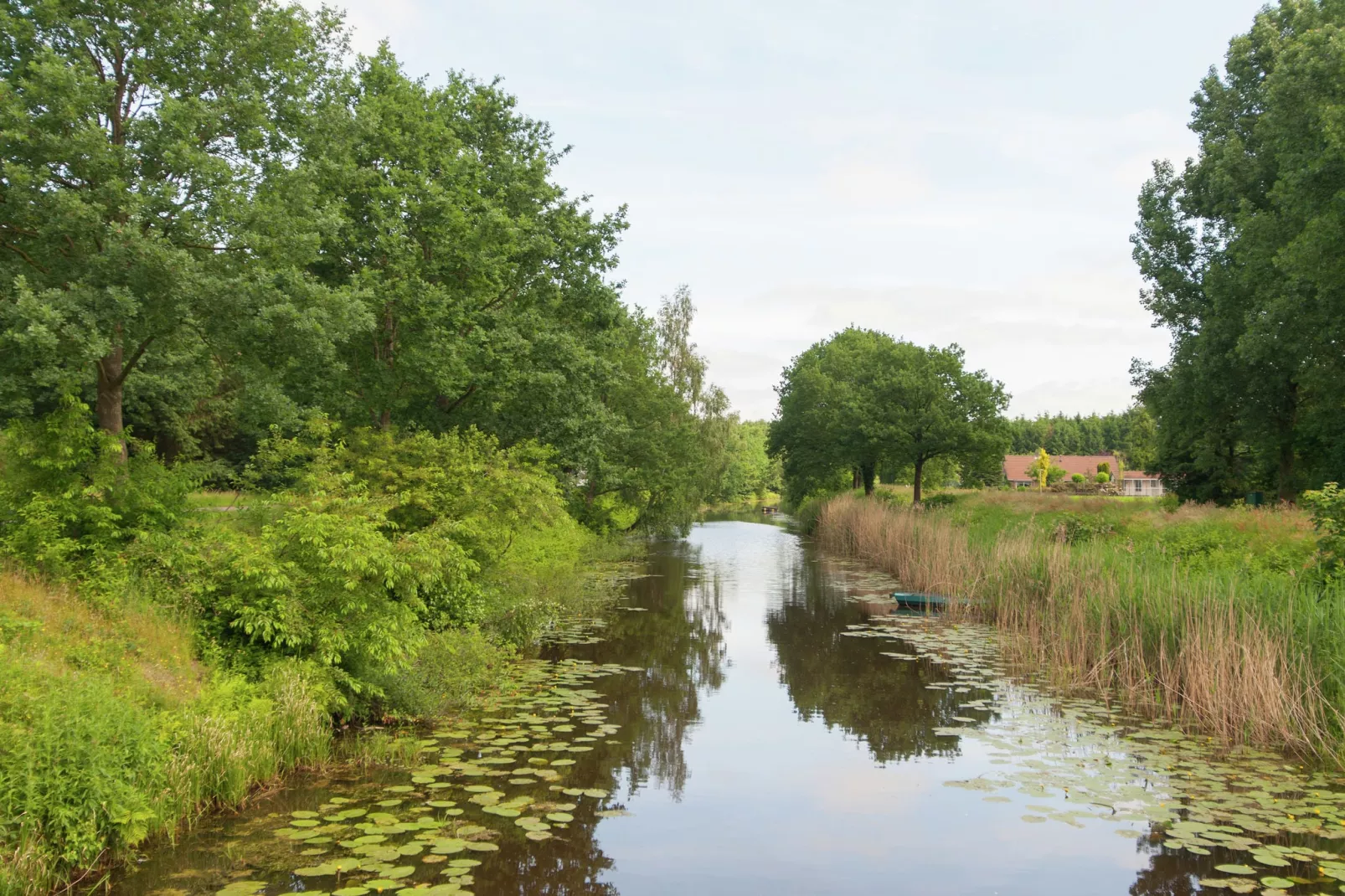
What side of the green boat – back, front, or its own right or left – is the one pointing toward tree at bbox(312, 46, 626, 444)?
front

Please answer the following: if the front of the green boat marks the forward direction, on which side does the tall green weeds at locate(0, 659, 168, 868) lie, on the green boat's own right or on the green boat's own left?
on the green boat's own left

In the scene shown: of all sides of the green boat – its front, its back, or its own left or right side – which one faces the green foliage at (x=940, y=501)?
right

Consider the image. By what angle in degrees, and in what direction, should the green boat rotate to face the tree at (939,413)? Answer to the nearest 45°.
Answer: approximately 90° to its right

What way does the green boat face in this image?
to the viewer's left

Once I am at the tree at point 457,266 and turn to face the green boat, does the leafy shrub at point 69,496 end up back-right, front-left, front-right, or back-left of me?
back-right

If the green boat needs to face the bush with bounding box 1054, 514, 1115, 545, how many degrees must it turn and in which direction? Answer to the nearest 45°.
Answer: approximately 135° to its right
